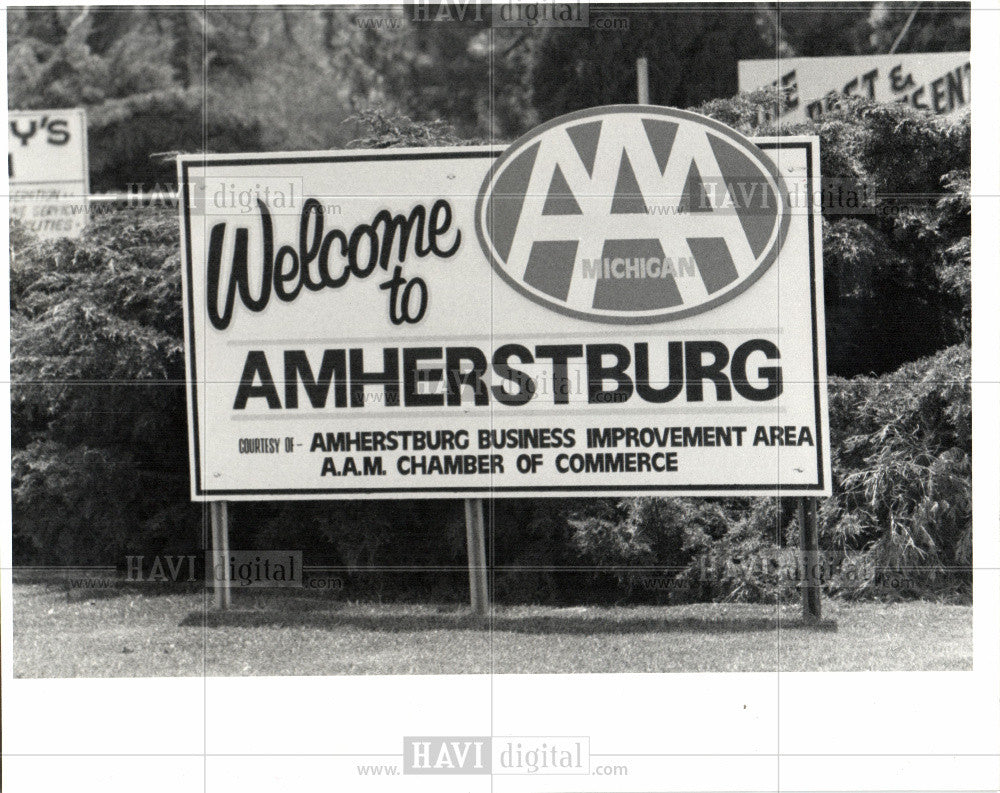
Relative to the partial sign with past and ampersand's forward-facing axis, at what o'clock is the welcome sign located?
The welcome sign is roughly at 2 o'clock from the partial sign with past and ampersand.

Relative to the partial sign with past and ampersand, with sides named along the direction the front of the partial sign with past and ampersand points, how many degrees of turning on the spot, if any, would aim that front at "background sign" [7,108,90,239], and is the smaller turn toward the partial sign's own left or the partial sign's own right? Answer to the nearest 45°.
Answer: approximately 90° to the partial sign's own right

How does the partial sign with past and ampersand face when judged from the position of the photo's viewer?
facing the viewer

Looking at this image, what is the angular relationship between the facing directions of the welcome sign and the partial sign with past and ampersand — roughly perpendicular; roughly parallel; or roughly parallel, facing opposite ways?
roughly parallel

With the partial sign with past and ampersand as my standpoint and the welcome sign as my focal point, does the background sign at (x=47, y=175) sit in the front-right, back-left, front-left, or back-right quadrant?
front-right

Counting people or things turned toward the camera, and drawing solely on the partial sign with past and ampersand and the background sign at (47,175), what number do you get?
2

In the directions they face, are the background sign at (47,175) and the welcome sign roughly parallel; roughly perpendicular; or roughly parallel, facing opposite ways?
roughly parallel

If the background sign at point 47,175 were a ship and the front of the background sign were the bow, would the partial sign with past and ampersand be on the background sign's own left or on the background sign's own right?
on the background sign's own left

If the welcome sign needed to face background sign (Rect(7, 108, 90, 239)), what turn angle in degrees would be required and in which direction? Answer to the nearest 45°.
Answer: approximately 90° to its right

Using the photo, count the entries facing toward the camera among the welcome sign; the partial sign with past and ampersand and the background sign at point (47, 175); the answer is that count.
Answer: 3
